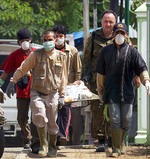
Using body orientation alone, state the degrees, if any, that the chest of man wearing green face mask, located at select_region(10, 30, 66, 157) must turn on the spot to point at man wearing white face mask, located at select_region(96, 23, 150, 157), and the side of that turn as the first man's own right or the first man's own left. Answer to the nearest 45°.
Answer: approximately 90° to the first man's own left

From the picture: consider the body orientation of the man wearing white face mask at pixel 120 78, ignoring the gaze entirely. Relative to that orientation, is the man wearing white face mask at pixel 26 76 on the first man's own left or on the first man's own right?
on the first man's own right

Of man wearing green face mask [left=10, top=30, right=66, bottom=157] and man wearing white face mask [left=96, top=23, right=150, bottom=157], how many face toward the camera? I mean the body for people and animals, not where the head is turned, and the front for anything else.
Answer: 2

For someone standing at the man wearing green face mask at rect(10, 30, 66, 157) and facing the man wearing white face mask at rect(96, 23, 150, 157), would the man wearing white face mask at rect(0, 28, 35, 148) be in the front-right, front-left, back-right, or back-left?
back-left

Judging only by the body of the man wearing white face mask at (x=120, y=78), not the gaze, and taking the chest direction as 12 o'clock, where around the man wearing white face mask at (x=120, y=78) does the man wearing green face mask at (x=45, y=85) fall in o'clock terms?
the man wearing green face mask at (x=45, y=85) is roughly at 3 o'clock from the man wearing white face mask at (x=120, y=78).

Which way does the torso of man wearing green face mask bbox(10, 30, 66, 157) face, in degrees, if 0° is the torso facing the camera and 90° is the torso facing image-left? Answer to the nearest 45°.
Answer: approximately 0°
